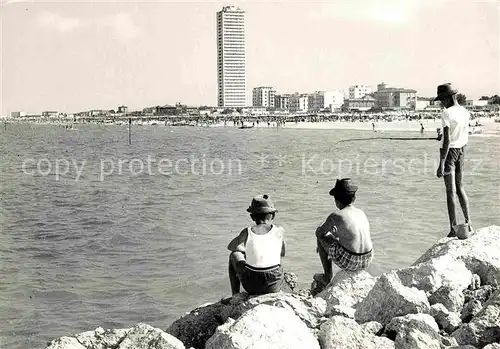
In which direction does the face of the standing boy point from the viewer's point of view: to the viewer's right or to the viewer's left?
to the viewer's left

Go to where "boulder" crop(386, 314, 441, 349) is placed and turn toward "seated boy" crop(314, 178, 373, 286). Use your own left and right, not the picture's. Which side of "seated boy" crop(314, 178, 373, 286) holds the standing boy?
right

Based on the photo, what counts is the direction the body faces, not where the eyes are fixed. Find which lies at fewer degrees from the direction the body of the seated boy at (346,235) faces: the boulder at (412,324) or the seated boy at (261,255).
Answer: the seated boy

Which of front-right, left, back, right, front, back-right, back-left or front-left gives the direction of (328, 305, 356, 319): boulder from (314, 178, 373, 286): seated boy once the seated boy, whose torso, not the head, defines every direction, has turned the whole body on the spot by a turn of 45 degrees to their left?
left

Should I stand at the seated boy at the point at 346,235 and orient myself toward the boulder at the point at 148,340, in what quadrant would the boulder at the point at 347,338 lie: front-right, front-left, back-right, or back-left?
front-left

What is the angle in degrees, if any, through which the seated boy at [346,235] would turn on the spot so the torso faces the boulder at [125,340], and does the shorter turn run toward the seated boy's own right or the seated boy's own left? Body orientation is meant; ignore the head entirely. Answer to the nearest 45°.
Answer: approximately 90° to the seated boy's own left

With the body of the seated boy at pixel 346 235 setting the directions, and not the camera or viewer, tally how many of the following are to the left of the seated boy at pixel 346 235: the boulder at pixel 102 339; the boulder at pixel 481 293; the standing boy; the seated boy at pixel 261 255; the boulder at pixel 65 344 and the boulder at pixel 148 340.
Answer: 4

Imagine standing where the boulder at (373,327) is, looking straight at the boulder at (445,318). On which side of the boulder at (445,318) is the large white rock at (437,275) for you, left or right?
left

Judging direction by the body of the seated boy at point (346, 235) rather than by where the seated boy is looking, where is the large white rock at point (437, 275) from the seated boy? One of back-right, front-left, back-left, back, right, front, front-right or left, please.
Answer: back-right

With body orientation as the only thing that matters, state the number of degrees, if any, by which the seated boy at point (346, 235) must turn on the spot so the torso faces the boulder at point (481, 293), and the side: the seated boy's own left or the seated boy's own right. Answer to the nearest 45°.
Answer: approximately 135° to the seated boy's own right

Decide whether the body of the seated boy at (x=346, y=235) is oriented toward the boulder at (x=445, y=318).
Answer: no

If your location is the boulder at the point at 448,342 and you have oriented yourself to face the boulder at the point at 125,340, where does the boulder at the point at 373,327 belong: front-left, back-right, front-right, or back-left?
front-right

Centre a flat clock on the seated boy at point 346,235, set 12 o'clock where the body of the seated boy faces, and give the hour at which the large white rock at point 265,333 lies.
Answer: The large white rock is roughly at 8 o'clock from the seated boy.

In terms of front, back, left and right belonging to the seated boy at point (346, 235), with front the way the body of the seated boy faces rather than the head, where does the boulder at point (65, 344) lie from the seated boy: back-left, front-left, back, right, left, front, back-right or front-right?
left

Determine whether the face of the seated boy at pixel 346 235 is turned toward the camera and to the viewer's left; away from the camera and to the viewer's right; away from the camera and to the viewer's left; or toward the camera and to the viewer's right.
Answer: away from the camera and to the viewer's left

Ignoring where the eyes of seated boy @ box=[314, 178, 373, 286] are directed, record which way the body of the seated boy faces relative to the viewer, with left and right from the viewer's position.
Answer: facing away from the viewer and to the left of the viewer

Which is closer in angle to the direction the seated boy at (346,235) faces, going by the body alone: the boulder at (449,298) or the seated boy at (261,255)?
the seated boy

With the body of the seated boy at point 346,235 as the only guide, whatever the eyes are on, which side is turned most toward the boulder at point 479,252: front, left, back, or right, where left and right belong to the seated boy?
right

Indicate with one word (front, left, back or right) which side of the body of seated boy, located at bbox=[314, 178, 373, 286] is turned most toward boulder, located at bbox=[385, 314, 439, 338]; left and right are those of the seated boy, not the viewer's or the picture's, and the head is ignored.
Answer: back
